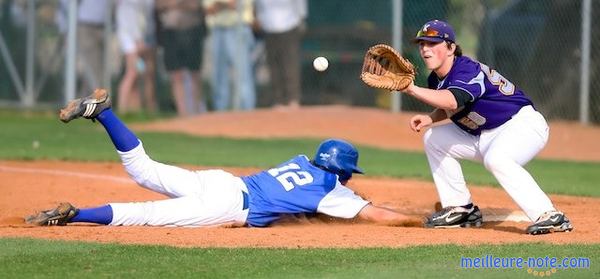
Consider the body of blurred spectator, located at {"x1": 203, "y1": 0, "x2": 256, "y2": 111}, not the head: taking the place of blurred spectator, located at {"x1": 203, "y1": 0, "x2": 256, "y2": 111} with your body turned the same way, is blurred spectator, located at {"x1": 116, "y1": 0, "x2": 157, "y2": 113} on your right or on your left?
on your right

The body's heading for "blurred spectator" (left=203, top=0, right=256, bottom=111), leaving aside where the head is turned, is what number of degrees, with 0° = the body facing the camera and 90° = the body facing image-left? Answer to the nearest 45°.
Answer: approximately 0°

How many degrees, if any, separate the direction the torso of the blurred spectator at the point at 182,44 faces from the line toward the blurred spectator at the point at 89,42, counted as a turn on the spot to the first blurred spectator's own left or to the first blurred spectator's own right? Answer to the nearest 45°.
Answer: approximately 135° to the first blurred spectator's own right

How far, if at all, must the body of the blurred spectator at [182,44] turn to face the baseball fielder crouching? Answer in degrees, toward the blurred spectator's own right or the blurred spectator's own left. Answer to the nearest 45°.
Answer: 0° — they already face them

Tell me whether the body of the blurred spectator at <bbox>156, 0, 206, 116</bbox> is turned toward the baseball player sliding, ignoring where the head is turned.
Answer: yes

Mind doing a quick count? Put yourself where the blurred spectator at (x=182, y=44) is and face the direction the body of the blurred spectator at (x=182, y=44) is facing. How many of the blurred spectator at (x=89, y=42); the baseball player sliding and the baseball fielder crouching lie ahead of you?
2

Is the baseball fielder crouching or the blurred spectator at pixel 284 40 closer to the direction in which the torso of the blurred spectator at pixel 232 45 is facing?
the baseball fielder crouching

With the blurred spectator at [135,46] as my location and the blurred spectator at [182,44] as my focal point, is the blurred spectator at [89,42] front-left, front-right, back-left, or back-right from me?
back-left

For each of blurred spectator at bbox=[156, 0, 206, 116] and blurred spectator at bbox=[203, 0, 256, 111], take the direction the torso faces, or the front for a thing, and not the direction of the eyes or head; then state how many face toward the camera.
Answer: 2
